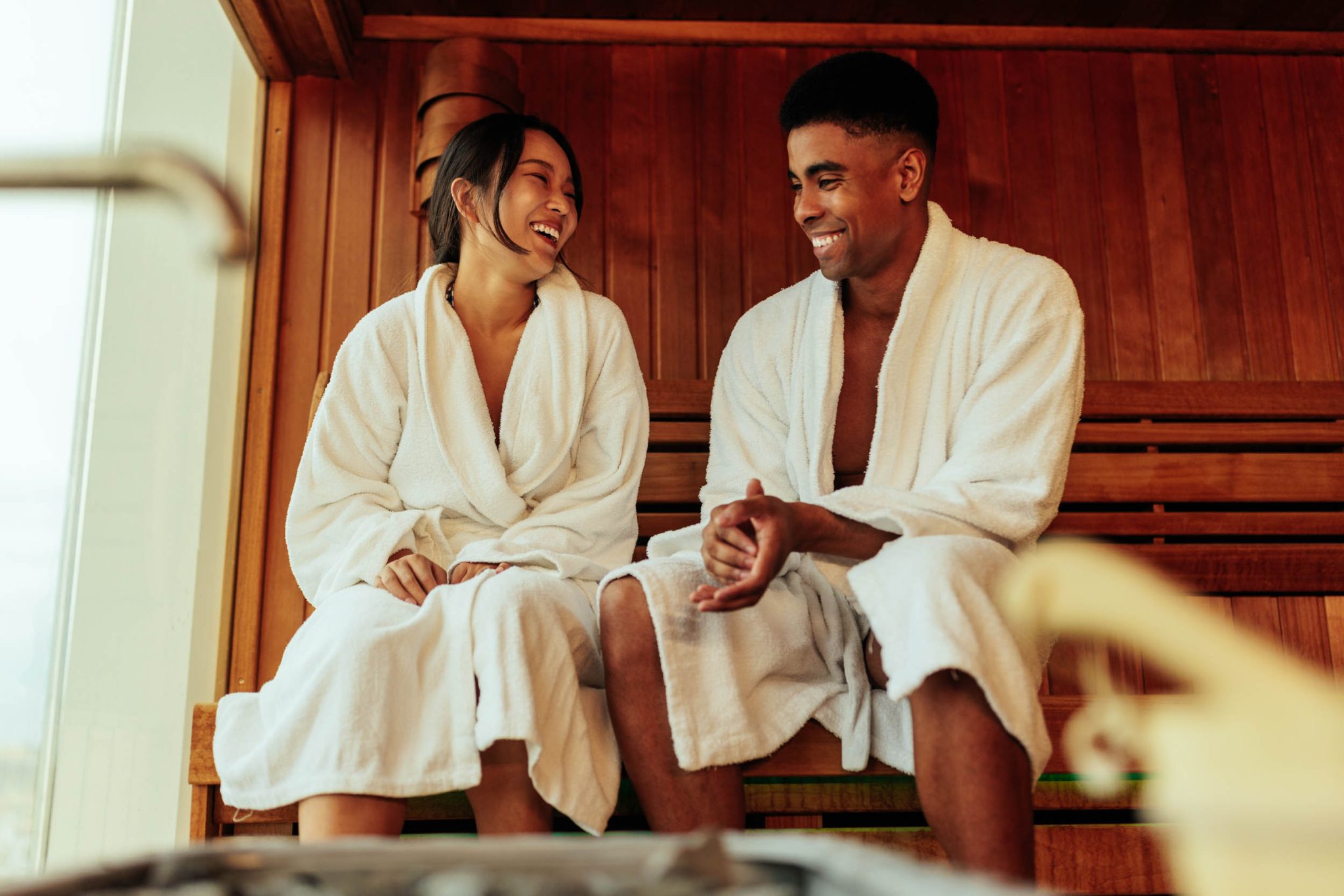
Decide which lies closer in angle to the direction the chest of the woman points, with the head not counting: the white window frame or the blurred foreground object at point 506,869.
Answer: the blurred foreground object

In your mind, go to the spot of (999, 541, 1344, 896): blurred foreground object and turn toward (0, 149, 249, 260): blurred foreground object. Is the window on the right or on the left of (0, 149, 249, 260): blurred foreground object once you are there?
right

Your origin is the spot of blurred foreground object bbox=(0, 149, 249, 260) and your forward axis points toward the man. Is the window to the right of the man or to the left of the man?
left

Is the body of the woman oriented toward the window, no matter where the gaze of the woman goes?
no

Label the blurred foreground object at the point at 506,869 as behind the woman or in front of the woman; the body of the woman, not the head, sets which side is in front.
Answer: in front

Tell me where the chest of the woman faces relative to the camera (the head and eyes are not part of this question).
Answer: toward the camera

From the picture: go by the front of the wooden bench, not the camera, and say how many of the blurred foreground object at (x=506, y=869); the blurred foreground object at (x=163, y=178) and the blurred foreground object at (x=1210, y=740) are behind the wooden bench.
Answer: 0

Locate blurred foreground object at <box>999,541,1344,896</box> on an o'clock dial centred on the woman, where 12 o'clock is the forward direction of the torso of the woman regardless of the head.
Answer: The blurred foreground object is roughly at 11 o'clock from the woman.

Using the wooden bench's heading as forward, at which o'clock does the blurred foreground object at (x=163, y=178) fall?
The blurred foreground object is roughly at 1 o'clock from the wooden bench.

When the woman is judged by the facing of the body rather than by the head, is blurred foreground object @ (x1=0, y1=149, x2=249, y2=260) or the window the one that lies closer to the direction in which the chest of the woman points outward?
the blurred foreground object

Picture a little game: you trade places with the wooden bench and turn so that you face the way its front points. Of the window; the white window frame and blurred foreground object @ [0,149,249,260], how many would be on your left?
0

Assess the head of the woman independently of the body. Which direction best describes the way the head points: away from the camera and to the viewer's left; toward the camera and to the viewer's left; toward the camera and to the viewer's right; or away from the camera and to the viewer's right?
toward the camera and to the viewer's right

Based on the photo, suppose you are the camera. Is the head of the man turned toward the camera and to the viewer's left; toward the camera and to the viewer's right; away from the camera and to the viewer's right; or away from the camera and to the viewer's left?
toward the camera and to the viewer's left

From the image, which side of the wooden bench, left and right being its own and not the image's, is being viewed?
front
